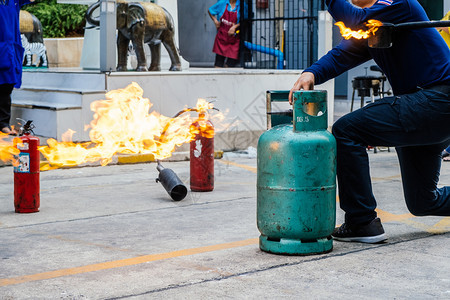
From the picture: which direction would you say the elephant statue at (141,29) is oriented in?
to the viewer's left

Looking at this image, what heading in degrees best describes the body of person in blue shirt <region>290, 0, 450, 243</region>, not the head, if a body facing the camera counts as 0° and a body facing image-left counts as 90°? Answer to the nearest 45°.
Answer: approximately 90°

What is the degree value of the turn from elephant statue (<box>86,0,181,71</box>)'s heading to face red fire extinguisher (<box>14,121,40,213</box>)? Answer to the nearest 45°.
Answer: approximately 90° to its left

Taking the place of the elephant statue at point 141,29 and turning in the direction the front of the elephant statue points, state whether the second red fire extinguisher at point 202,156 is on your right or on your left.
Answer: on your left
